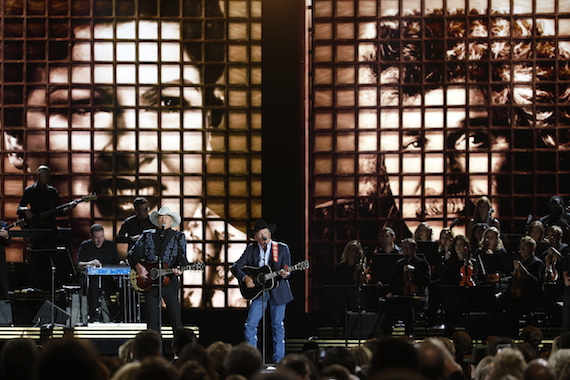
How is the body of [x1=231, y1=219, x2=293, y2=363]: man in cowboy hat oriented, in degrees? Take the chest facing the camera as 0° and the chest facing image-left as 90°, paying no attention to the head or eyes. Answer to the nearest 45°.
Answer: approximately 0°

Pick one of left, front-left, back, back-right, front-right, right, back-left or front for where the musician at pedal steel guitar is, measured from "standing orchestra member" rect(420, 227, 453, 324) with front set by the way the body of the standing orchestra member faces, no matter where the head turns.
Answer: front-right

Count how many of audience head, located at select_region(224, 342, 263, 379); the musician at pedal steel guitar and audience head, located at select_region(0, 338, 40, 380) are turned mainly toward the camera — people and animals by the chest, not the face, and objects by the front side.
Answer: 1

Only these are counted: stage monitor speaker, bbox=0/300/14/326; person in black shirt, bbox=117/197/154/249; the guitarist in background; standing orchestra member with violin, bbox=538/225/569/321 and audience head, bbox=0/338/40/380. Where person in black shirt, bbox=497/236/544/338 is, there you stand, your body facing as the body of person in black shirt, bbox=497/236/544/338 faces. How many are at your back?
1

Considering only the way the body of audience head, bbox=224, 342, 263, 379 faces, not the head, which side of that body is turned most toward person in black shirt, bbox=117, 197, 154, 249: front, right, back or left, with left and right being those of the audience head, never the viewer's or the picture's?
front

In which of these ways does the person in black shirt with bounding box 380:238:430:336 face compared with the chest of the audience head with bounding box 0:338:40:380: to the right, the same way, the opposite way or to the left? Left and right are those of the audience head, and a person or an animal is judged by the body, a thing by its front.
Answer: the opposite way

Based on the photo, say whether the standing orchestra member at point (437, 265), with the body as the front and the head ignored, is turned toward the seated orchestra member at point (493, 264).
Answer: no

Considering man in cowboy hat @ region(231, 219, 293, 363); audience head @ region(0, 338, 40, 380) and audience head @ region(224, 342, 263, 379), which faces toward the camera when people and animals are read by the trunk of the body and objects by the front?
the man in cowboy hat

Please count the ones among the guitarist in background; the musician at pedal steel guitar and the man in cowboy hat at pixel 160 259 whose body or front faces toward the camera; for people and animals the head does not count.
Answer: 3

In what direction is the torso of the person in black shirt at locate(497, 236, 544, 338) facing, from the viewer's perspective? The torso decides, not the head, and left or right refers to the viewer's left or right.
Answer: facing the viewer and to the left of the viewer

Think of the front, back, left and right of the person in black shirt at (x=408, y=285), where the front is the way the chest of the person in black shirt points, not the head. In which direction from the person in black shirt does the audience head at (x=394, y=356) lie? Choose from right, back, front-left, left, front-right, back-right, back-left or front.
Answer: front-left

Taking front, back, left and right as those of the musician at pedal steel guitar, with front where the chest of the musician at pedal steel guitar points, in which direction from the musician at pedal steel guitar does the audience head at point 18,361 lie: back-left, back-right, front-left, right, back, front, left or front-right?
front

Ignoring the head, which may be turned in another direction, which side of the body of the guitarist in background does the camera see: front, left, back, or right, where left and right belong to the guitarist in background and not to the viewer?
front

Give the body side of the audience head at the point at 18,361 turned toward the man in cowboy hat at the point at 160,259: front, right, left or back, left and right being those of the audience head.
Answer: front

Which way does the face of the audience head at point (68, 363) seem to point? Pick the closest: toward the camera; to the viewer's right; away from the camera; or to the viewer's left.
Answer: away from the camera

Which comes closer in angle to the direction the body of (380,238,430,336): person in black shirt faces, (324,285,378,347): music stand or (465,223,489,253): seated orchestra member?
the music stand

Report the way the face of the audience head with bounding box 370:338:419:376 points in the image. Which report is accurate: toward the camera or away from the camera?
away from the camera

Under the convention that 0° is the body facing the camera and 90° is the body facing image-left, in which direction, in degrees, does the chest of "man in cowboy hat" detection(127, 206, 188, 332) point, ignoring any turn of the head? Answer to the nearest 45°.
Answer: approximately 0°

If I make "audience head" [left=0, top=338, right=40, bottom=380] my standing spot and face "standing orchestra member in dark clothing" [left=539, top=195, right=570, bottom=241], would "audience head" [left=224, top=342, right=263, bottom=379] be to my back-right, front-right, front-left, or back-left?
front-right

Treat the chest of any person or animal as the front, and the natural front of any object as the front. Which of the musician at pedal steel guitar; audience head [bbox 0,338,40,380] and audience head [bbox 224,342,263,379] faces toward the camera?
the musician at pedal steel guitar
